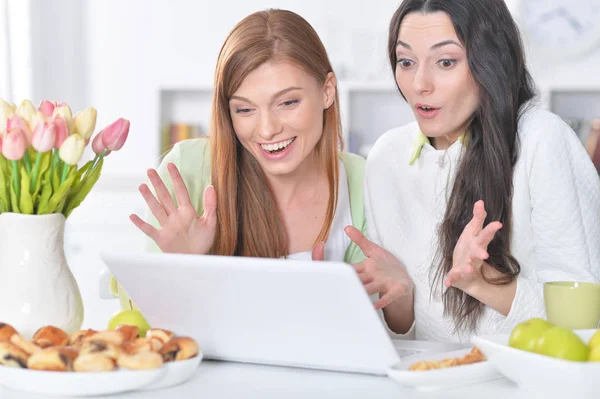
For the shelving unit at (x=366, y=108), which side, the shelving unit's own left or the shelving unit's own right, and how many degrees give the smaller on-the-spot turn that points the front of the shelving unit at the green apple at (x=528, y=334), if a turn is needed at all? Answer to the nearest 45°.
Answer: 0° — it already faces it

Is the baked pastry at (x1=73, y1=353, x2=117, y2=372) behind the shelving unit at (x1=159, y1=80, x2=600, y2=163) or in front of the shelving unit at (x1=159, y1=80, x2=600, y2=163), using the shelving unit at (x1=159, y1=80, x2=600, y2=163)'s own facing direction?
in front

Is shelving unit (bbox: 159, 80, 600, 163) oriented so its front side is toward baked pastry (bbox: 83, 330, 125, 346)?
yes

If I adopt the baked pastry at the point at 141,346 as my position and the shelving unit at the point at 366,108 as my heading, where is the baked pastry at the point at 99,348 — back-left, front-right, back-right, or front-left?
back-left

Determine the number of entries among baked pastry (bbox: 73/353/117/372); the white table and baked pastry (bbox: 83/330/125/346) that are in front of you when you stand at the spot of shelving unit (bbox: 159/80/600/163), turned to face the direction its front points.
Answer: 3

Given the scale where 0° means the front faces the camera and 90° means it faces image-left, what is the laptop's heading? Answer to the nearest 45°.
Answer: approximately 225°

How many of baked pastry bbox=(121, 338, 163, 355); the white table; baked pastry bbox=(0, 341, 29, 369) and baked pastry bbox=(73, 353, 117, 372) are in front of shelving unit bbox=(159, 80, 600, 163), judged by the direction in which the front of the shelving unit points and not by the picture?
4

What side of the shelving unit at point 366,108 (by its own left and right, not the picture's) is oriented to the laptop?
front

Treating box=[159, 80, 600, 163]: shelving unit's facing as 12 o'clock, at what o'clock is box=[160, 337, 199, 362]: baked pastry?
The baked pastry is roughly at 12 o'clock from the shelving unit.

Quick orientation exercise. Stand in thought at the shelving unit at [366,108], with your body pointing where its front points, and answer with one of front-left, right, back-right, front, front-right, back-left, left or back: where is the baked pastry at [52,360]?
front

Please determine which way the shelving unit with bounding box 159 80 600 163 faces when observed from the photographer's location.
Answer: facing the viewer

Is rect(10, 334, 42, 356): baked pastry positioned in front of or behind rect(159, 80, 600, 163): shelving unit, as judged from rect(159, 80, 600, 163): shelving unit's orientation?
in front

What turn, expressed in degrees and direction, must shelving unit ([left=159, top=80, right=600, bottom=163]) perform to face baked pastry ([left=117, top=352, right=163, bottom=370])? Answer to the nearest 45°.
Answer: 0° — it already faces it

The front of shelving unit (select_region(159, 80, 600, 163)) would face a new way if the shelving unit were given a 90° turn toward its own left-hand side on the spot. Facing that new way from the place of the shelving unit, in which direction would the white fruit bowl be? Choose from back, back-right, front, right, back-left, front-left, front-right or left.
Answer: right

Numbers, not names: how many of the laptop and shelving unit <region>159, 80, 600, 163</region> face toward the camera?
1

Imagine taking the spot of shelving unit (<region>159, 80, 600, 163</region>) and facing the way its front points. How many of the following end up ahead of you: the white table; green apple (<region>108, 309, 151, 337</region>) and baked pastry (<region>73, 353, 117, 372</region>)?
3

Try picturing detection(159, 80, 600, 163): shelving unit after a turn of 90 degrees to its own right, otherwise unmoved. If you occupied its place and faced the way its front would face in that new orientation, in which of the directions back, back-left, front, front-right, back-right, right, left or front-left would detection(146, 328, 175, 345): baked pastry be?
left

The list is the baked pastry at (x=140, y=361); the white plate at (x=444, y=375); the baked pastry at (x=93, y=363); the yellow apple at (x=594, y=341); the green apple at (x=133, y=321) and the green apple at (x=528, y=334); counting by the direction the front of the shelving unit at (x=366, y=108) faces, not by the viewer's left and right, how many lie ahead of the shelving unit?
6

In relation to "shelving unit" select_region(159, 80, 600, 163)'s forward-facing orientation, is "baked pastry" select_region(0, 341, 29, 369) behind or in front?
in front
